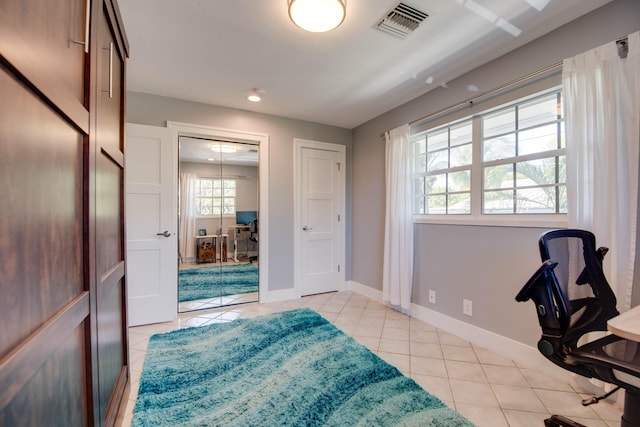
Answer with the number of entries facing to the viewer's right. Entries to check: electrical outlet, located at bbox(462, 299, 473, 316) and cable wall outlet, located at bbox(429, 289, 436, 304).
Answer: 0

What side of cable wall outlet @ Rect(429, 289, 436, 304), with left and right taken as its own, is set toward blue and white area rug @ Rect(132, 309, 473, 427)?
front

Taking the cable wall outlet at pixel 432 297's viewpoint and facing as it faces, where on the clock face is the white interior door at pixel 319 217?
The white interior door is roughly at 2 o'clock from the cable wall outlet.

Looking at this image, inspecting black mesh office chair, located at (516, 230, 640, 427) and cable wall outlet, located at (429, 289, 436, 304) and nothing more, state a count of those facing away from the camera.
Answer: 0

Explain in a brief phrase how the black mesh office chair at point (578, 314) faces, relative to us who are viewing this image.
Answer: facing the viewer and to the right of the viewer

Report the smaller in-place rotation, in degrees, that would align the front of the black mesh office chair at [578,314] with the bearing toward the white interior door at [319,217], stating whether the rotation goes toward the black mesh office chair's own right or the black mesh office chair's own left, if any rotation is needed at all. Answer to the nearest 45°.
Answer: approximately 180°

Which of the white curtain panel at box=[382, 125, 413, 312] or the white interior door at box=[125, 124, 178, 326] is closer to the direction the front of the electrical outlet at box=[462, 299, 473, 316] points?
the white interior door

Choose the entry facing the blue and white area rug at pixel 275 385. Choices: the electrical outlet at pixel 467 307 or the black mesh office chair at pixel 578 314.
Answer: the electrical outlet

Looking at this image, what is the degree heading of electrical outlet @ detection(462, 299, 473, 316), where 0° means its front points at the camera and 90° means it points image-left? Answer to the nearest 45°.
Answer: approximately 45°

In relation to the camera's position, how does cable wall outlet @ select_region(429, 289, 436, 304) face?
facing the viewer and to the left of the viewer
